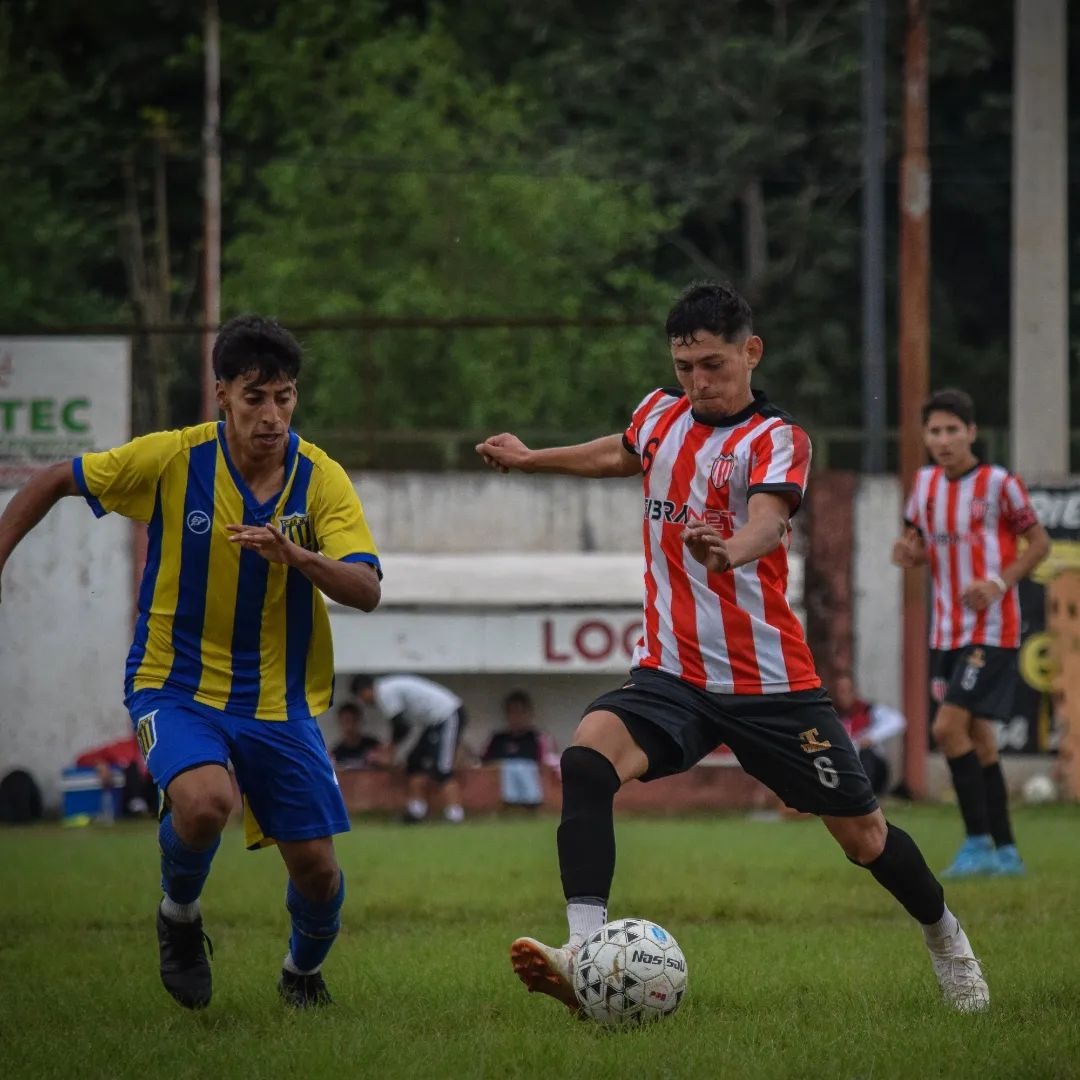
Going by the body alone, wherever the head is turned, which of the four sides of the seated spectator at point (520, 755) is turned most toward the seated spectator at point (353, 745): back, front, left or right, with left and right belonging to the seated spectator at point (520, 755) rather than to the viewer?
right

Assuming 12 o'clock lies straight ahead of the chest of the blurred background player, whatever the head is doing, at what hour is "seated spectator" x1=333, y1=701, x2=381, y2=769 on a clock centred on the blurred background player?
The seated spectator is roughly at 3 o'clock from the blurred background player.

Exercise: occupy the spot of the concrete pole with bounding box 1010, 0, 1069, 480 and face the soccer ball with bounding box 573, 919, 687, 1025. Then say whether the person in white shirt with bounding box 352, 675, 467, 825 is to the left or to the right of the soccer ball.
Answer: right

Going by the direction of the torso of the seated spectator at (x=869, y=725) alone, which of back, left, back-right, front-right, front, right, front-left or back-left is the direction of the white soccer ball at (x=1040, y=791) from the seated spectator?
back-left

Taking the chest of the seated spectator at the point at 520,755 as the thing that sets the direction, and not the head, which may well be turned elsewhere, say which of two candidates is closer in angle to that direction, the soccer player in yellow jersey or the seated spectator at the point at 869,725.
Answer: the soccer player in yellow jersey

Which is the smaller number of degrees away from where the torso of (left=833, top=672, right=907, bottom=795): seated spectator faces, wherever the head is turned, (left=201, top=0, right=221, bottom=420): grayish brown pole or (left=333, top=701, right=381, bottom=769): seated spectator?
the seated spectator

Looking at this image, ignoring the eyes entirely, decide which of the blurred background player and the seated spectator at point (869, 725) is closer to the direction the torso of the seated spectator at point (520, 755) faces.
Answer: the blurred background player

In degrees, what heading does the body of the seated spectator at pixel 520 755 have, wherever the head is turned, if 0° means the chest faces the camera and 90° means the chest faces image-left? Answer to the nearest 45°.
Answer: approximately 0°

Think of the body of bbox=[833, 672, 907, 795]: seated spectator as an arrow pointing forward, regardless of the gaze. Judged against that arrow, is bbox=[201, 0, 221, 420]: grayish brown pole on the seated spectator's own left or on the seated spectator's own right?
on the seated spectator's own right

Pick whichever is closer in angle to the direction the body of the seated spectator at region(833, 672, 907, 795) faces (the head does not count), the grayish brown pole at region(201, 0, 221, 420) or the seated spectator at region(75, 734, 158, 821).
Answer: the seated spectator

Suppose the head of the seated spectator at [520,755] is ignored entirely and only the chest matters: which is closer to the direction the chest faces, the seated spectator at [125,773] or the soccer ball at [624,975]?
the soccer ball
